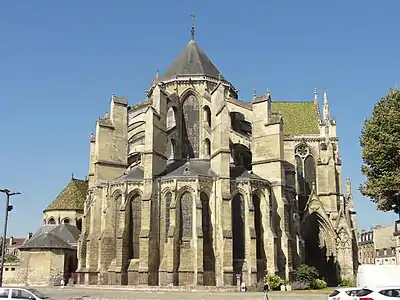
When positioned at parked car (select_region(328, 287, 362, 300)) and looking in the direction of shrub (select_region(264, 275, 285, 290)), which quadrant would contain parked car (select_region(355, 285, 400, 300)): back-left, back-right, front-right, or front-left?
back-right

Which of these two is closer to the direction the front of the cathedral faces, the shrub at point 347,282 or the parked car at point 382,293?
the shrub

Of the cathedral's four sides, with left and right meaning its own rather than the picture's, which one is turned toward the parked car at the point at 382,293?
back

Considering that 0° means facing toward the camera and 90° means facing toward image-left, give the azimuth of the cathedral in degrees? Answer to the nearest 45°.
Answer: approximately 180°

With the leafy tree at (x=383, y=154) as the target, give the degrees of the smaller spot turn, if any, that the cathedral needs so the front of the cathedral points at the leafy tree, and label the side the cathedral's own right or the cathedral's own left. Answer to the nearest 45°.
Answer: approximately 135° to the cathedral's own right

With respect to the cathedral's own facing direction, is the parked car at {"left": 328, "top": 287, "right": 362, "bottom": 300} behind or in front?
behind
